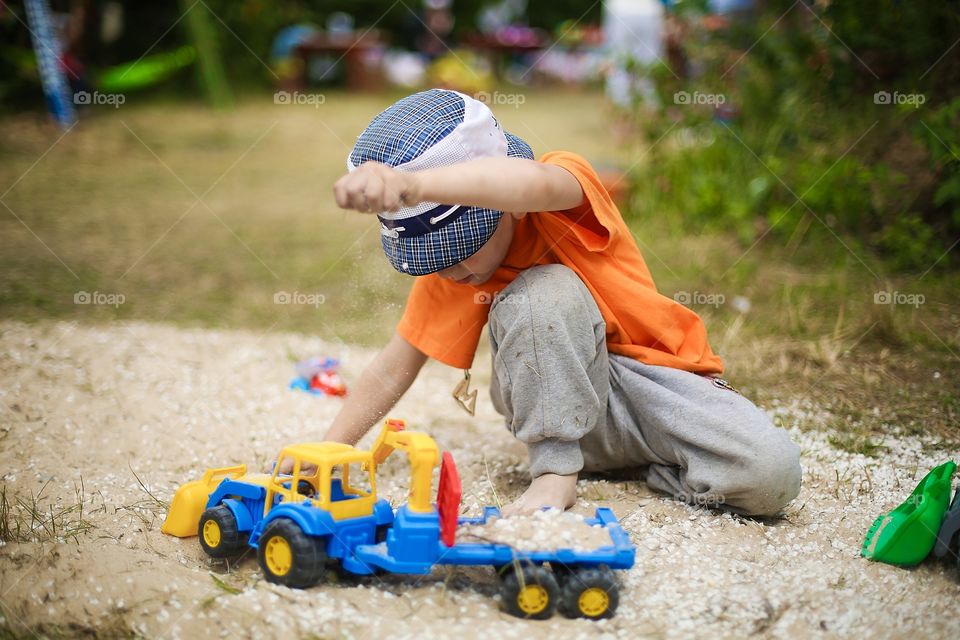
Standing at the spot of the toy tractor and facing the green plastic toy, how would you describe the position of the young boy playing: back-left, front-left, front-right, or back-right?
front-left

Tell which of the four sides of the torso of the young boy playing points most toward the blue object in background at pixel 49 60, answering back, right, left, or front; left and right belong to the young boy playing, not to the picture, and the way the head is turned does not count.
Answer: right

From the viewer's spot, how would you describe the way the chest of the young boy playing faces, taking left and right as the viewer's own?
facing the viewer and to the left of the viewer

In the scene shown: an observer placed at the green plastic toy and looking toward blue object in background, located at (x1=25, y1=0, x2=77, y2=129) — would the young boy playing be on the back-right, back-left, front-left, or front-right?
front-left
